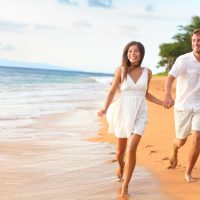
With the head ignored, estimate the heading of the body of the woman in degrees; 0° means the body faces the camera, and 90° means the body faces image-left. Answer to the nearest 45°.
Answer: approximately 0°

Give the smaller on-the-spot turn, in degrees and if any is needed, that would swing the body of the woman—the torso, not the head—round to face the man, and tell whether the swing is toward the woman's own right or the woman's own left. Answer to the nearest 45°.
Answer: approximately 135° to the woman's own left
